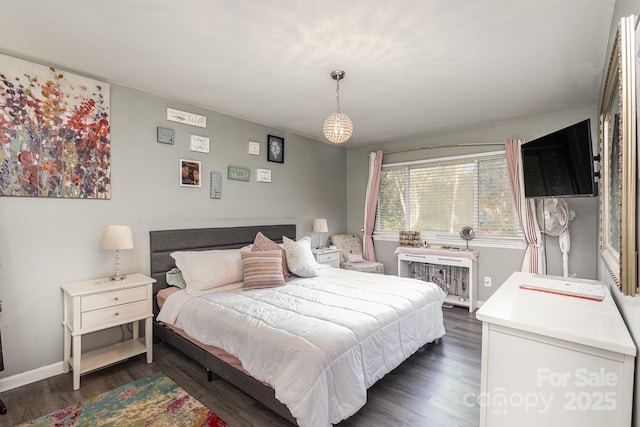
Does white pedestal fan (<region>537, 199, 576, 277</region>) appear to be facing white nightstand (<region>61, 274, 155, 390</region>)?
yes

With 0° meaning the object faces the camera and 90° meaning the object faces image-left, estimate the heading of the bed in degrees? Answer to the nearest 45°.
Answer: approximately 315°

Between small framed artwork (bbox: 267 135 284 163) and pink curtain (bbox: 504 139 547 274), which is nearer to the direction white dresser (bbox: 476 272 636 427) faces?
the small framed artwork

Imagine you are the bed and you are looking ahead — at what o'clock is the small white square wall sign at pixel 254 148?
The small white square wall sign is roughly at 7 o'clock from the bed.

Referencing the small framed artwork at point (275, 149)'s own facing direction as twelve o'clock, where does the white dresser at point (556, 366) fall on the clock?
The white dresser is roughly at 1 o'clock from the small framed artwork.

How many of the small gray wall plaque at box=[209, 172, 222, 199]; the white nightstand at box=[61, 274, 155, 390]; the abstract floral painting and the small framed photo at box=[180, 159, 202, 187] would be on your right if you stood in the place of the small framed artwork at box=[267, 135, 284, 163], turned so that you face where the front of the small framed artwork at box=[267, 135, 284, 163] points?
4

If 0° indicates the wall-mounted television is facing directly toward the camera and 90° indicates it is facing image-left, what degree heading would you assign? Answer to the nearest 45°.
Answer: approximately 45°

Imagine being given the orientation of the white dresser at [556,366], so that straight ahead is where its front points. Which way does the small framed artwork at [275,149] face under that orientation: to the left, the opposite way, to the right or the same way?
the opposite way

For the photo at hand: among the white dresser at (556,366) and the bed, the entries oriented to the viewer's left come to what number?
1

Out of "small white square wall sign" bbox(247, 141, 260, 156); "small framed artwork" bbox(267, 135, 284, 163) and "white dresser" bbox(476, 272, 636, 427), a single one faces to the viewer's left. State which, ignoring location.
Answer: the white dresser

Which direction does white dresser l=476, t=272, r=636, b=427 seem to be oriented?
to the viewer's left
